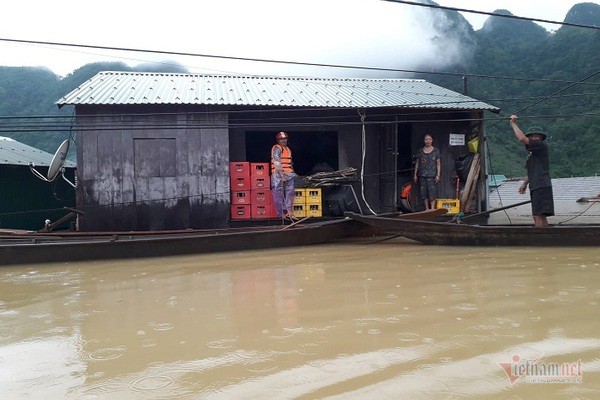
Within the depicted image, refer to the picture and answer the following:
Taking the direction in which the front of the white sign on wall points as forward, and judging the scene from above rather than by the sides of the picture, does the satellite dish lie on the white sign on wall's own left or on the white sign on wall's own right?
on the white sign on wall's own right

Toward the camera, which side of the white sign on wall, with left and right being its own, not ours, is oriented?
front

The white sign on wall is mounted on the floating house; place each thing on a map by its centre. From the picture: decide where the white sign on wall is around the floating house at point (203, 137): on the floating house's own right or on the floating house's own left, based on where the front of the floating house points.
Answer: on the floating house's own left

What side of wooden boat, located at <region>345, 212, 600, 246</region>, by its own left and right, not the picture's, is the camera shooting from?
left

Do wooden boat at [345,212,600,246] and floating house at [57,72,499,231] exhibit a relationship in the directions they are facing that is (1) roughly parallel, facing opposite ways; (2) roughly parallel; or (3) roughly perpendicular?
roughly perpendicular

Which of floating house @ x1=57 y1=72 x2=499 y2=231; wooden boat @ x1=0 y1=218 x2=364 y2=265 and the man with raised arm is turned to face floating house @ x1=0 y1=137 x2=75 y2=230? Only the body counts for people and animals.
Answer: the man with raised arm

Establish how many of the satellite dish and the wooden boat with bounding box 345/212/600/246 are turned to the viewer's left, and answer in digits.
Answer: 2

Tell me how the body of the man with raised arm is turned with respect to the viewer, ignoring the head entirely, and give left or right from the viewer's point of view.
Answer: facing to the left of the viewer

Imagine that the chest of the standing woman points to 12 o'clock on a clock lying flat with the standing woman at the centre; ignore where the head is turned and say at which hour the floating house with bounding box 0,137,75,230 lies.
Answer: The floating house is roughly at 3 o'clock from the standing woman.
